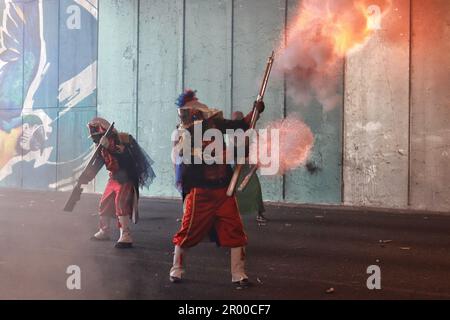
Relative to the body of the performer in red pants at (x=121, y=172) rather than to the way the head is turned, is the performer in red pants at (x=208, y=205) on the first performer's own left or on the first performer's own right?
on the first performer's own left
